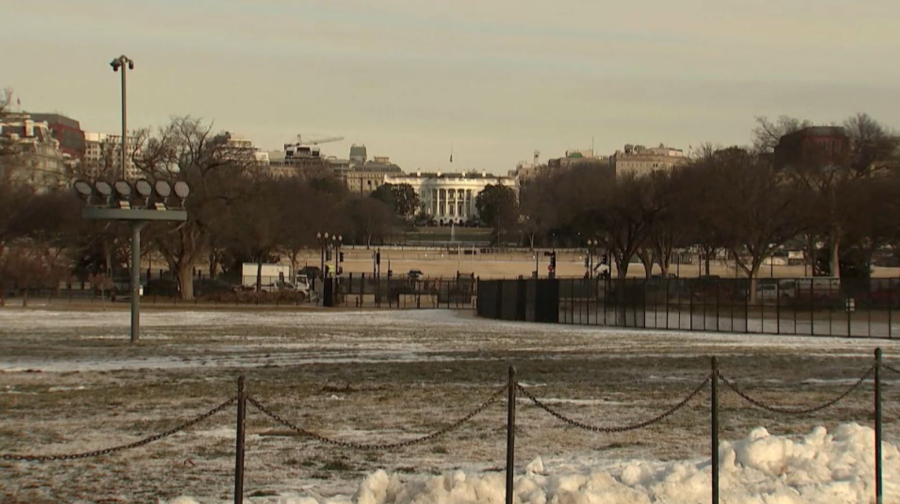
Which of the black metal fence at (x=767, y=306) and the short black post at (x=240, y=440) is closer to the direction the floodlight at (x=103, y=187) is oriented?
the short black post

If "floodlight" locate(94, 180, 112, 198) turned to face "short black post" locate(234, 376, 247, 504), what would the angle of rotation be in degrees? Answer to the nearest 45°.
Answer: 0° — it already faces it

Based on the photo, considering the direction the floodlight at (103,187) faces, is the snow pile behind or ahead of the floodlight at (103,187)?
ahead

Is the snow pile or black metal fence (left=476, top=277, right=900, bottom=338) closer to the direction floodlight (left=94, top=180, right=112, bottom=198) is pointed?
the snow pile

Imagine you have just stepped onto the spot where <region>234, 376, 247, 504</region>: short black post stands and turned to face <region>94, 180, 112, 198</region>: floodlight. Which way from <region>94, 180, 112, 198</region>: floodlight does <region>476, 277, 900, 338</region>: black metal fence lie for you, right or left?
right

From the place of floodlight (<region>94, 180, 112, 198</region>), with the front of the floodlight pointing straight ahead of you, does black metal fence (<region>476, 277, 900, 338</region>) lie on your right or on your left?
on your left

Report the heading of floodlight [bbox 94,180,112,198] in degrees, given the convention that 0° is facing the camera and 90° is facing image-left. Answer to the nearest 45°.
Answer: approximately 0°
